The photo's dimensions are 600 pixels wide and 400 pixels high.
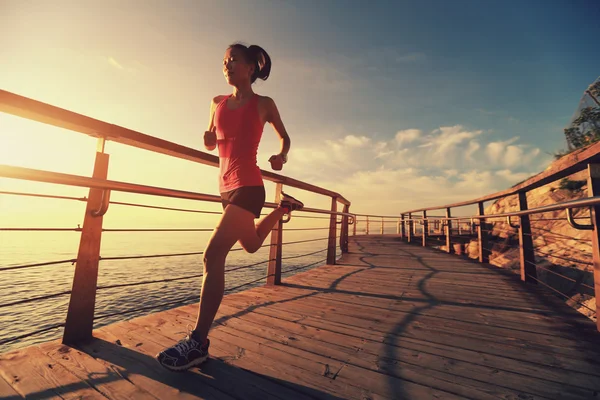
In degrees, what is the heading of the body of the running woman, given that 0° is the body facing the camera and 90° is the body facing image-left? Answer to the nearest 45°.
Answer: approximately 45°

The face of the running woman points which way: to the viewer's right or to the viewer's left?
to the viewer's left
